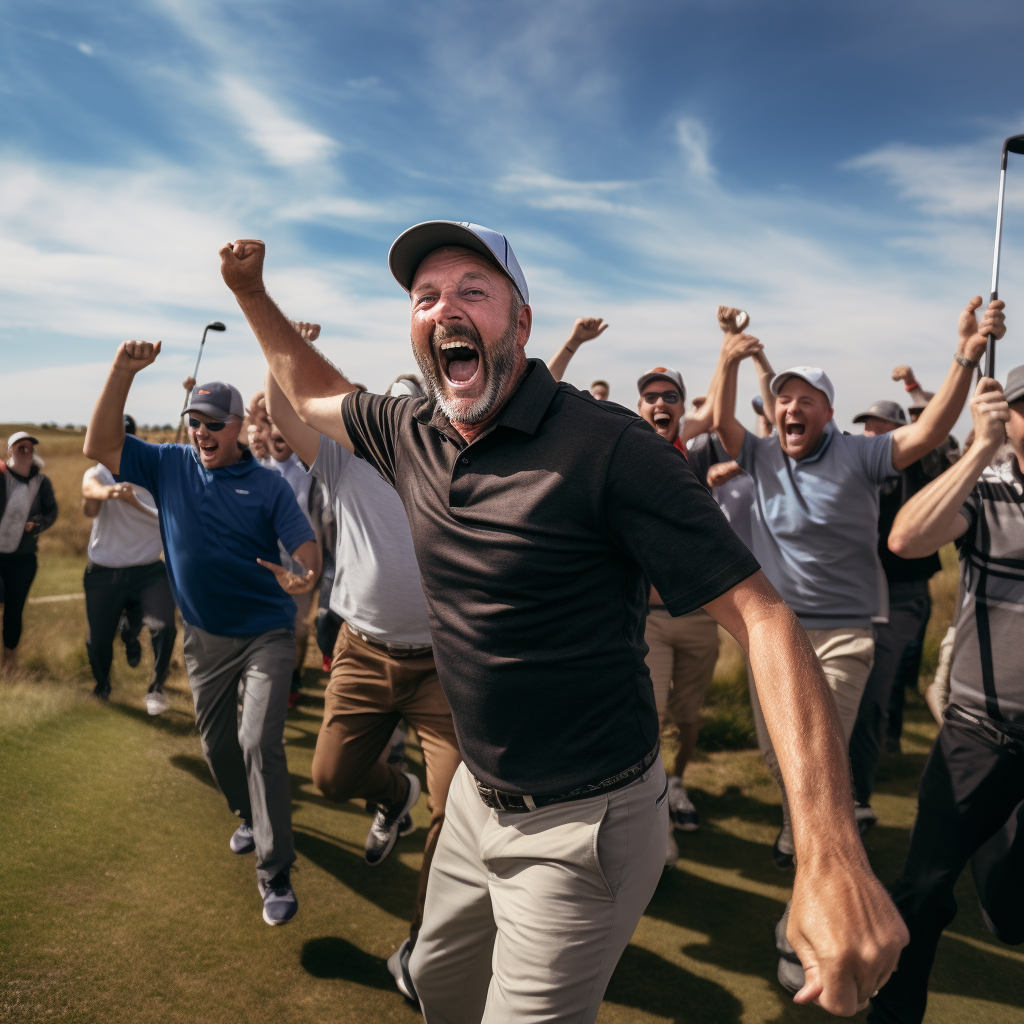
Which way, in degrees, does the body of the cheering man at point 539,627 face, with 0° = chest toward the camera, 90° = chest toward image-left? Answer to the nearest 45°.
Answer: approximately 45°

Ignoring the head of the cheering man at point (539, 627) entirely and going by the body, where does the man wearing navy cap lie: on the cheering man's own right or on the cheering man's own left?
on the cheering man's own right
